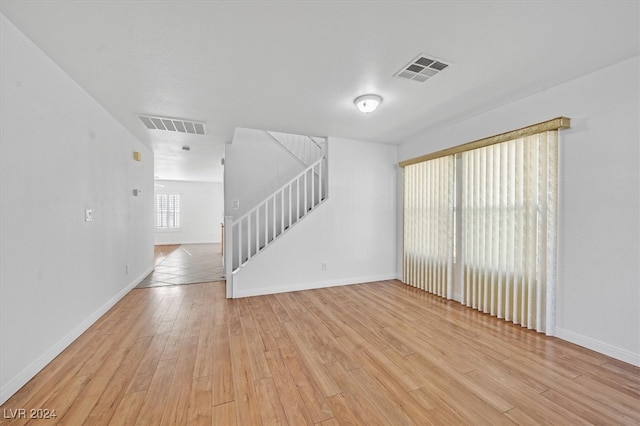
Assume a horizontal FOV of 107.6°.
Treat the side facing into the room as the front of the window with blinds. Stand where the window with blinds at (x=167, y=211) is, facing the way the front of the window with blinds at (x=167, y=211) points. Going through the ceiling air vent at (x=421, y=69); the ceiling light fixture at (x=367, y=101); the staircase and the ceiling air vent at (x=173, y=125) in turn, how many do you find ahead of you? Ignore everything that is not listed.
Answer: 4

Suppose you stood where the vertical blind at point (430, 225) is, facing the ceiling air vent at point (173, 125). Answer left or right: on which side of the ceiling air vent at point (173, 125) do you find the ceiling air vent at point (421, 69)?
left

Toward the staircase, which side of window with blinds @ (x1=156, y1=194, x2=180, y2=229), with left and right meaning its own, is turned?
front

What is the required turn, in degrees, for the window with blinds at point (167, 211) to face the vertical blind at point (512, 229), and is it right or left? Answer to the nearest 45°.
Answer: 0° — it already faces it

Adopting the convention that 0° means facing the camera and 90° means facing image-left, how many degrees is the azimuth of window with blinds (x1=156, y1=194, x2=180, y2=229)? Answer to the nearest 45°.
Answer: approximately 0°

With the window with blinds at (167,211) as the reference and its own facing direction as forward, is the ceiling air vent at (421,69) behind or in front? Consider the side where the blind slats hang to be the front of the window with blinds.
in front

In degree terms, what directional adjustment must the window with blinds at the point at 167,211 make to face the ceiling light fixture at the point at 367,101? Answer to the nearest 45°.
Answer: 0° — it already faces it

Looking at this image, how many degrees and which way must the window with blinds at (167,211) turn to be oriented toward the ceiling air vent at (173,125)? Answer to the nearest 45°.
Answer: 0° — it already faces it

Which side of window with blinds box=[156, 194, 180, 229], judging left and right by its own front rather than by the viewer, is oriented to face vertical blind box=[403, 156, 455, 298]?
front
